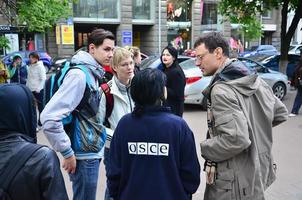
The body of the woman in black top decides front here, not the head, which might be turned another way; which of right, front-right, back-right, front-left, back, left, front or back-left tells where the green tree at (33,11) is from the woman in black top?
right

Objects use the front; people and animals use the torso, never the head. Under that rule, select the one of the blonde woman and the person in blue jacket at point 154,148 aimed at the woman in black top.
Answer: the person in blue jacket

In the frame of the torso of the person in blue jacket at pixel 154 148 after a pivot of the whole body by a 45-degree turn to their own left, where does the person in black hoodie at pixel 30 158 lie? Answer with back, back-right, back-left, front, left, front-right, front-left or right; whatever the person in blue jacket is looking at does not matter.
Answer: left

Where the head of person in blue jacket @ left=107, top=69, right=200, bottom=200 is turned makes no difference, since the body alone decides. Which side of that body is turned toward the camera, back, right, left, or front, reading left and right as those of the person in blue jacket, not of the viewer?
back

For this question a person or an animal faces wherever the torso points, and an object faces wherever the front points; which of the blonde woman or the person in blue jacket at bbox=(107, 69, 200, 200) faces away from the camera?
the person in blue jacket

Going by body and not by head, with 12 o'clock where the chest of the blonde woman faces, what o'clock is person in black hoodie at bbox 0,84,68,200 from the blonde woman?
The person in black hoodie is roughly at 2 o'clock from the blonde woman.

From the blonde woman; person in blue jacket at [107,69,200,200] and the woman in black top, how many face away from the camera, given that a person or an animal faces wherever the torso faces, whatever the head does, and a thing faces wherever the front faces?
1

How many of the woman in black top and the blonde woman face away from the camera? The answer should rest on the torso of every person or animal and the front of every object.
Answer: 0

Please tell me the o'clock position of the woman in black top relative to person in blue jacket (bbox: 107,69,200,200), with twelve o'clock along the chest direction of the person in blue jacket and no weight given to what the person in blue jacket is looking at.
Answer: The woman in black top is roughly at 12 o'clock from the person in blue jacket.

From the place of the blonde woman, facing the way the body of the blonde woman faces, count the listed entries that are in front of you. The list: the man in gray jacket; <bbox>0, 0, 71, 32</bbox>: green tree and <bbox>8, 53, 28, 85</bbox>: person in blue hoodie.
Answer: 1

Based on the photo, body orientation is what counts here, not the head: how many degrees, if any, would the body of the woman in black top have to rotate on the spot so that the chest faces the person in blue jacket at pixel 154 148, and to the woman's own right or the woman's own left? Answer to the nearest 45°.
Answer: approximately 45° to the woman's own left

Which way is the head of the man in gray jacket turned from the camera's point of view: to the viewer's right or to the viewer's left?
to the viewer's left
